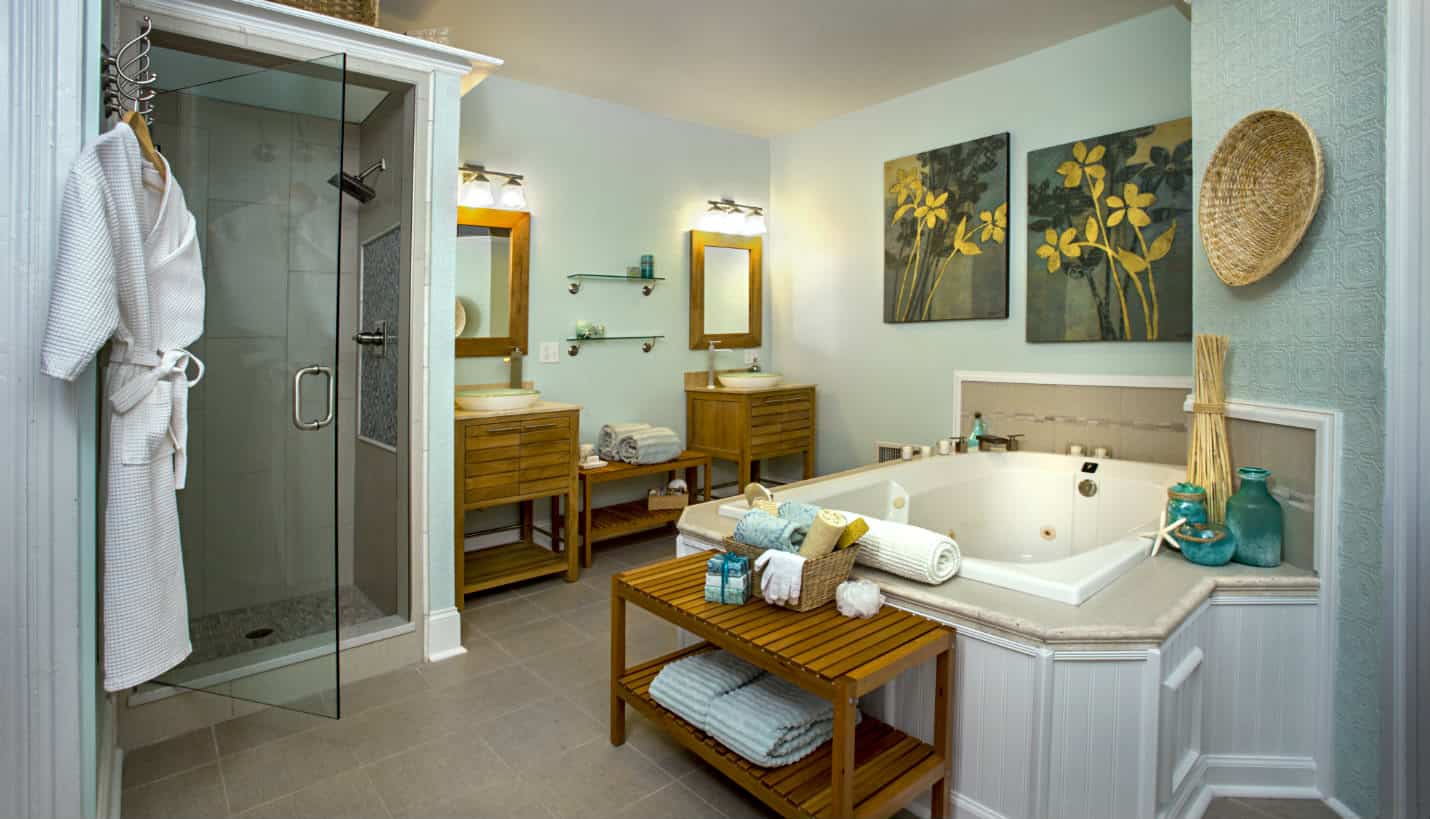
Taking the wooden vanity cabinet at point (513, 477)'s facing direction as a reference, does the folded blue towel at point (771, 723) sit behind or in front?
in front

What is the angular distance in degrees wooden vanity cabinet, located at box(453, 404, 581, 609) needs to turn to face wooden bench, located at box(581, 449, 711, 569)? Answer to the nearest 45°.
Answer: approximately 90° to its left

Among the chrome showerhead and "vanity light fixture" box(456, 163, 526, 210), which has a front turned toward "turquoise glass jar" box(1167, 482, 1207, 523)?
the vanity light fixture

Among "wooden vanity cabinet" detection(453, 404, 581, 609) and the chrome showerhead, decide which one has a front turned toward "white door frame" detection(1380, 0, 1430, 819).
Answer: the wooden vanity cabinet

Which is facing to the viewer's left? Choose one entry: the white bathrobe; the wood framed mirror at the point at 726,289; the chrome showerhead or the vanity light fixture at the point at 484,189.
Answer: the chrome showerhead

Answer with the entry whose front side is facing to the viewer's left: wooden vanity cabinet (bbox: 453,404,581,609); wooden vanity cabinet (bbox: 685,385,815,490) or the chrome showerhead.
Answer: the chrome showerhead

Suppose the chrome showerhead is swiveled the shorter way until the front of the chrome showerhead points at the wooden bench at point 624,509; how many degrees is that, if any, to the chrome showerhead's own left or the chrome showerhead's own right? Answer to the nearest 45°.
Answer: approximately 135° to the chrome showerhead's own right

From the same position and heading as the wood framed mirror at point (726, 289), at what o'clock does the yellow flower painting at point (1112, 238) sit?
The yellow flower painting is roughly at 12 o'clock from the wood framed mirror.

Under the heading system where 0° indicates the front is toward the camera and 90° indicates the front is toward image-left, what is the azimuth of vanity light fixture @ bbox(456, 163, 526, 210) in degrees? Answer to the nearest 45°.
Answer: approximately 315°

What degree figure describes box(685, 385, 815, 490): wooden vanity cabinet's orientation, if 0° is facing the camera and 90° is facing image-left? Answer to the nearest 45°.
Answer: approximately 315°

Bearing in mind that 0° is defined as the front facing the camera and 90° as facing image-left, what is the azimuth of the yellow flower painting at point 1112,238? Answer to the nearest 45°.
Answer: approximately 45°
